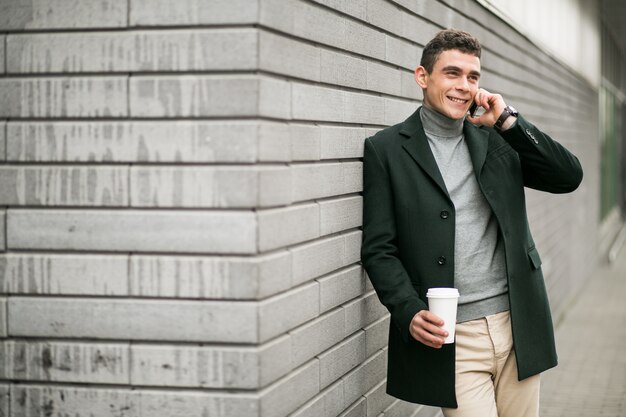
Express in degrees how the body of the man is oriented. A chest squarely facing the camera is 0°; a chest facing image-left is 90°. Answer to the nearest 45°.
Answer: approximately 315°
